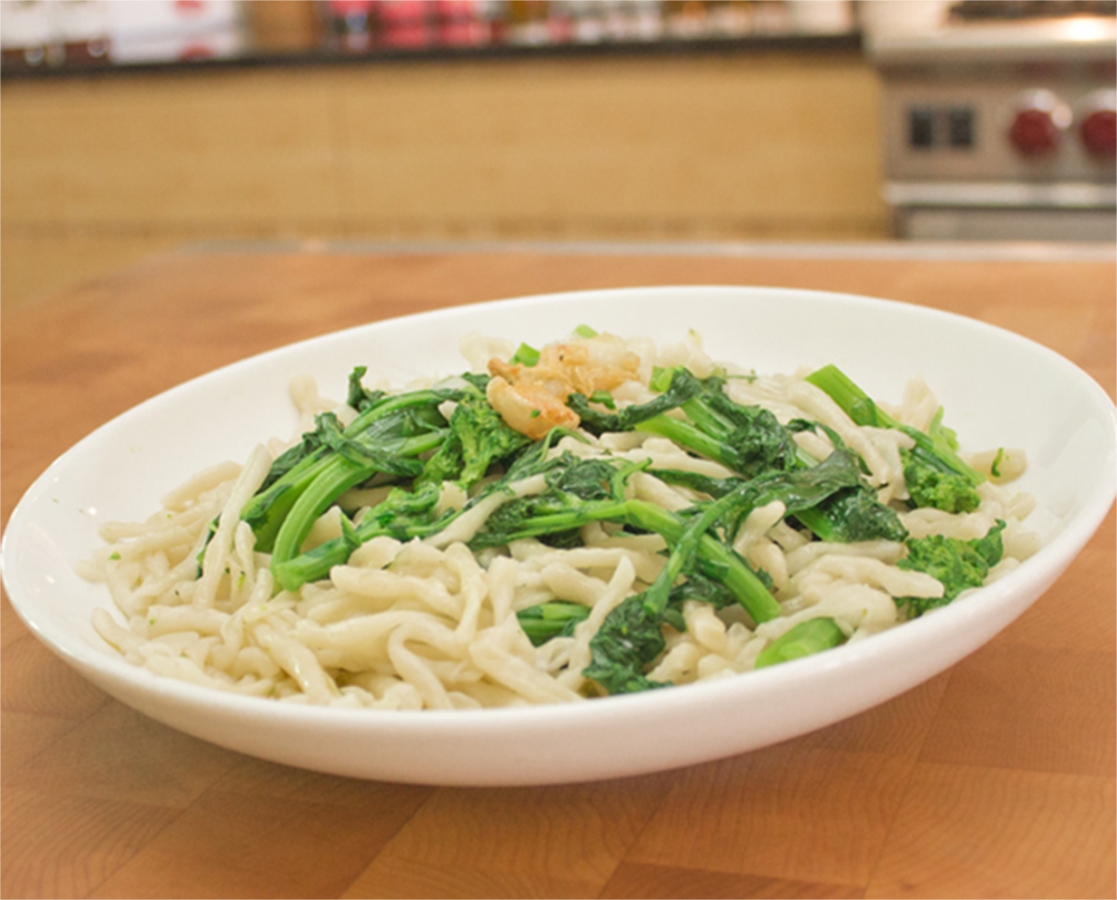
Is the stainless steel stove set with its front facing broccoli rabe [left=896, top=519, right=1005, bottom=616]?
yes

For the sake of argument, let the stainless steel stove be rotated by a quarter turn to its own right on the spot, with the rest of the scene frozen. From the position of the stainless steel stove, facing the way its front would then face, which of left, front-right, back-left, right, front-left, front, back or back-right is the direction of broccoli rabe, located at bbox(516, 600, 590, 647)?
left

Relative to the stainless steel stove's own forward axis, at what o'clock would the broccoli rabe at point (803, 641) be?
The broccoli rabe is roughly at 12 o'clock from the stainless steel stove.

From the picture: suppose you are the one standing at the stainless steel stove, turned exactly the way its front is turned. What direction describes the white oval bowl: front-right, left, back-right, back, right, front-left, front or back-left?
front

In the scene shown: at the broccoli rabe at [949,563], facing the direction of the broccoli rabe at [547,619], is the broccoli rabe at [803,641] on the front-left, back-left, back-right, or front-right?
front-left

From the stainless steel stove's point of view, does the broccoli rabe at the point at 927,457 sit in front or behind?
in front

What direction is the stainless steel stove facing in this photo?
toward the camera

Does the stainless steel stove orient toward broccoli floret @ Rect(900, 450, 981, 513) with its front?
yes
